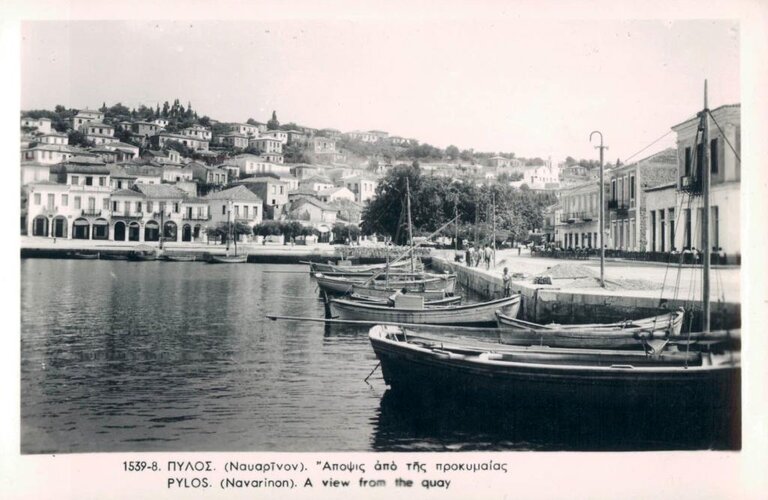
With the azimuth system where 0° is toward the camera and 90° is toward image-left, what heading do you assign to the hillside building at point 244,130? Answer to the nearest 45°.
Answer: approximately 0°

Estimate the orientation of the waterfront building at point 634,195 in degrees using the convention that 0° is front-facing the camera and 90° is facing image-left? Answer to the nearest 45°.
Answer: approximately 45°

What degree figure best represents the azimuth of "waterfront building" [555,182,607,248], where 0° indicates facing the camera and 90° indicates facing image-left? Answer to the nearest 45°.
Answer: approximately 45°

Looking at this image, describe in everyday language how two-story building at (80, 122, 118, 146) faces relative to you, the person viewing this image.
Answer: facing the viewer

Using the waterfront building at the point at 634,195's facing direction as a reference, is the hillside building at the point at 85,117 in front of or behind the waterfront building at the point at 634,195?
in front

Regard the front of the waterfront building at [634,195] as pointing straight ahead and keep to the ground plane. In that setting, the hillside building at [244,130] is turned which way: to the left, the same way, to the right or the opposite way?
to the left

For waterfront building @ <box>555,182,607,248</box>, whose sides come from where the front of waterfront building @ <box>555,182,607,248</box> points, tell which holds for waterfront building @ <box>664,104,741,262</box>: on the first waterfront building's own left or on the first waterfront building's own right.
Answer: on the first waterfront building's own left

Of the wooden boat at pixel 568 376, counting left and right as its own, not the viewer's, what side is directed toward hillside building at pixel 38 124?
right

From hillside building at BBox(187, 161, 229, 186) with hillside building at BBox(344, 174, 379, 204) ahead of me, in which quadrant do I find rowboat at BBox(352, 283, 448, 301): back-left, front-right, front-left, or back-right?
front-right

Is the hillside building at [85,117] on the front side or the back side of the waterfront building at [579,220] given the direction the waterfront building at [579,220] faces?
on the front side

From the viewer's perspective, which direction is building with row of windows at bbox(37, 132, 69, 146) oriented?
toward the camera
